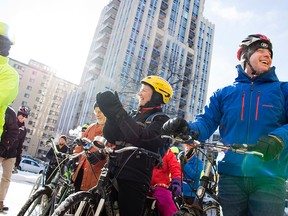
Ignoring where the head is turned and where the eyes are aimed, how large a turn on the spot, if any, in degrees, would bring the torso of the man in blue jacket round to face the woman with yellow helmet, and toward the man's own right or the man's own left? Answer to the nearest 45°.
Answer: approximately 90° to the man's own right

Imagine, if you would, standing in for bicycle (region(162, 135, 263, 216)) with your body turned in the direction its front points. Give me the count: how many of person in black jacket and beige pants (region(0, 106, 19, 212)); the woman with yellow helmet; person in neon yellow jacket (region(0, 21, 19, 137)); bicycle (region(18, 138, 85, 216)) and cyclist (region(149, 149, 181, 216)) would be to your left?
0

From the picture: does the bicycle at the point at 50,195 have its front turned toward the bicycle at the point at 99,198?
no

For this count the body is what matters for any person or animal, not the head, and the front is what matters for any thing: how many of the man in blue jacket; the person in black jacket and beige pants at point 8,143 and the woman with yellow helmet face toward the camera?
1

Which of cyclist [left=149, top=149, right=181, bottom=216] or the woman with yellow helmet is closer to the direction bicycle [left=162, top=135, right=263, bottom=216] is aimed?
the woman with yellow helmet

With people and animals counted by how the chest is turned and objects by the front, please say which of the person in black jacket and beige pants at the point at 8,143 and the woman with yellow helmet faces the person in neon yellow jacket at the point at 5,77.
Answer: the woman with yellow helmet

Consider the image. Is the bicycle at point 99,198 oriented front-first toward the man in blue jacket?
no

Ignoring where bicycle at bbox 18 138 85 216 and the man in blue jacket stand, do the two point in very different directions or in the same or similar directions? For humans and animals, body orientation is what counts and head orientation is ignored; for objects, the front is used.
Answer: same or similar directions

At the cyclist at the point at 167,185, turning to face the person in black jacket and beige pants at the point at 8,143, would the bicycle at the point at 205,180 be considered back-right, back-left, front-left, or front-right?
back-left

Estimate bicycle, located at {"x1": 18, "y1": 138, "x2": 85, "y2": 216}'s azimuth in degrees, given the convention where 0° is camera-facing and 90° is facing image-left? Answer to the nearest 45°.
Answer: approximately 45°

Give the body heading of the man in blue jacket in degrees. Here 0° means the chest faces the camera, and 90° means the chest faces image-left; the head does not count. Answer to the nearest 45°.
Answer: approximately 0°

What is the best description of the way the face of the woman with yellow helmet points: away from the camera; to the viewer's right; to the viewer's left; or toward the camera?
to the viewer's left

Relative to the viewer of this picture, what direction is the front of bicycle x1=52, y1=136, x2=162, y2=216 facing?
facing the viewer and to the left of the viewer

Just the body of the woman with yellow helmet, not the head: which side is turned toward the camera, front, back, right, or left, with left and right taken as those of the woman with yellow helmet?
left
